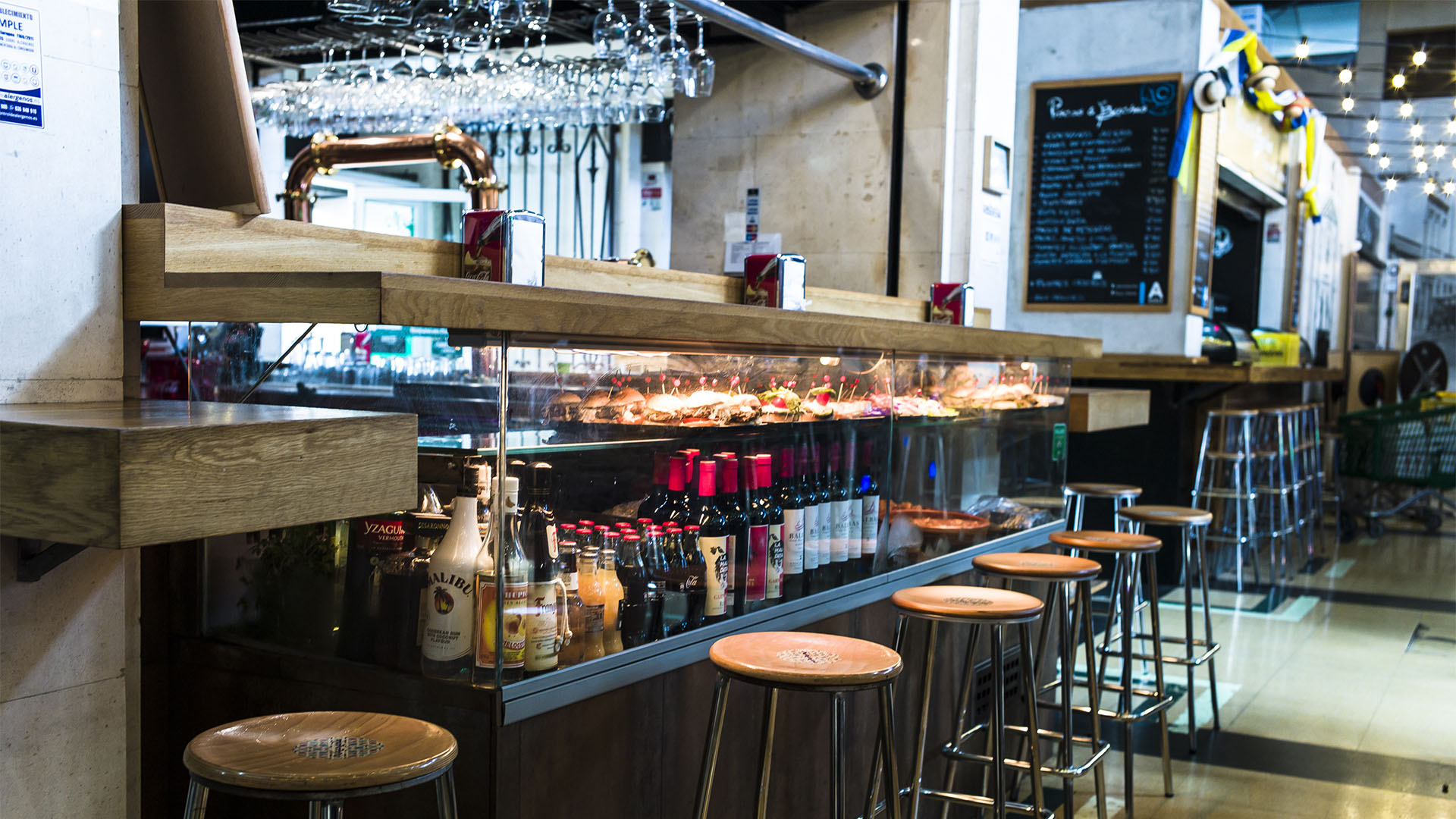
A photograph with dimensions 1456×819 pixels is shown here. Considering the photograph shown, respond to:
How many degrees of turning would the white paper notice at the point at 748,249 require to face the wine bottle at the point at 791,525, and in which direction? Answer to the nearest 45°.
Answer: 0° — it already faces it

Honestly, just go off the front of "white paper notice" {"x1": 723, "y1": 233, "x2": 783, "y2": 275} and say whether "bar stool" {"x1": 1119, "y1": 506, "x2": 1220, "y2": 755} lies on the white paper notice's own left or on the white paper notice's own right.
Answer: on the white paper notice's own left

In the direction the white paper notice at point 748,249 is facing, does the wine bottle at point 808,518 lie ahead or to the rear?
ahead

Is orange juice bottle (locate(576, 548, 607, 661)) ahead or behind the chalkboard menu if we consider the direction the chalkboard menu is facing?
ahead

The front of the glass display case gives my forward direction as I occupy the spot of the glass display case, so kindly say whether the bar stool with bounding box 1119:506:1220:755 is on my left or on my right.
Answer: on my left

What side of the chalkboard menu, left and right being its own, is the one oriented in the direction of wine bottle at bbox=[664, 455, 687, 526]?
front

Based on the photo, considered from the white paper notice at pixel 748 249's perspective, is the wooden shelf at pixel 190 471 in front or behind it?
in front

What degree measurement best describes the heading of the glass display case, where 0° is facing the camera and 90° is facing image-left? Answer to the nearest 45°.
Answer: approximately 315°

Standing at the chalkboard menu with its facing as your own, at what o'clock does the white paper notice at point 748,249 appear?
The white paper notice is roughly at 1 o'clock from the chalkboard menu.

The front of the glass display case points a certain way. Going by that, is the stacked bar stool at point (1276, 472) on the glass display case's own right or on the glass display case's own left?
on the glass display case's own left

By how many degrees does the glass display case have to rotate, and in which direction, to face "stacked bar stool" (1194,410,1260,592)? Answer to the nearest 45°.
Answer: approximately 90° to its left

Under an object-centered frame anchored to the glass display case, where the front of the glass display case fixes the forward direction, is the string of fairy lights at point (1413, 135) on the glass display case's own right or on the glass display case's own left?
on the glass display case's own left

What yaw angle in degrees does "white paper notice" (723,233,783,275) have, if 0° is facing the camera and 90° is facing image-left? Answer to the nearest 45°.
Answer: approximately 0°

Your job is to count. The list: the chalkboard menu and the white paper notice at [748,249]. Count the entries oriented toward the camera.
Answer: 2

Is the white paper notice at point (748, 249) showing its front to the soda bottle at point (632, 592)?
yes
